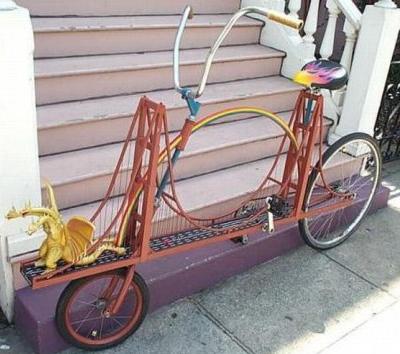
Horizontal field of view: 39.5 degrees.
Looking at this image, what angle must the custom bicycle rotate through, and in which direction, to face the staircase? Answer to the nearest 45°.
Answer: approximately 135° to its right

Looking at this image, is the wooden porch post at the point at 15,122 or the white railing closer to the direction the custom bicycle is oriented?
the wooden porch post

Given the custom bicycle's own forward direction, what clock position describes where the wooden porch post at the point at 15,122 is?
The wooden porch post is roughly at 1 o'clock from the custom bicycle.

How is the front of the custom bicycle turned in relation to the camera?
facing the viewer and to the left of the viewer

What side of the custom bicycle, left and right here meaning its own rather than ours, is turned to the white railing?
back
